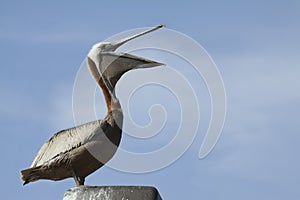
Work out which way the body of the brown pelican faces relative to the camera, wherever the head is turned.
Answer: to the viewer's right
